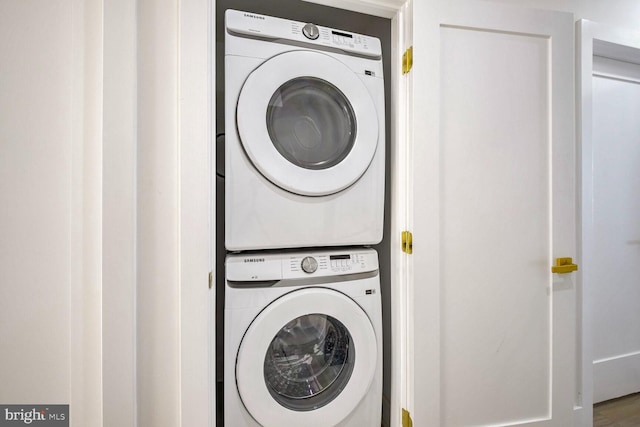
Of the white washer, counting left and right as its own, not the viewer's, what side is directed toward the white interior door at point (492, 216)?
left

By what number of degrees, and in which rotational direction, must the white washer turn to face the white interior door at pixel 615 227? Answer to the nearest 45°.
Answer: approximately 90° to its left

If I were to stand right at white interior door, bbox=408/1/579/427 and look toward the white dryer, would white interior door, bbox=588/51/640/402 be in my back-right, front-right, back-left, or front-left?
back-right

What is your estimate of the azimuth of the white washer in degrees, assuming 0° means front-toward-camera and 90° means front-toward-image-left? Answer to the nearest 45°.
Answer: approximately 0°
